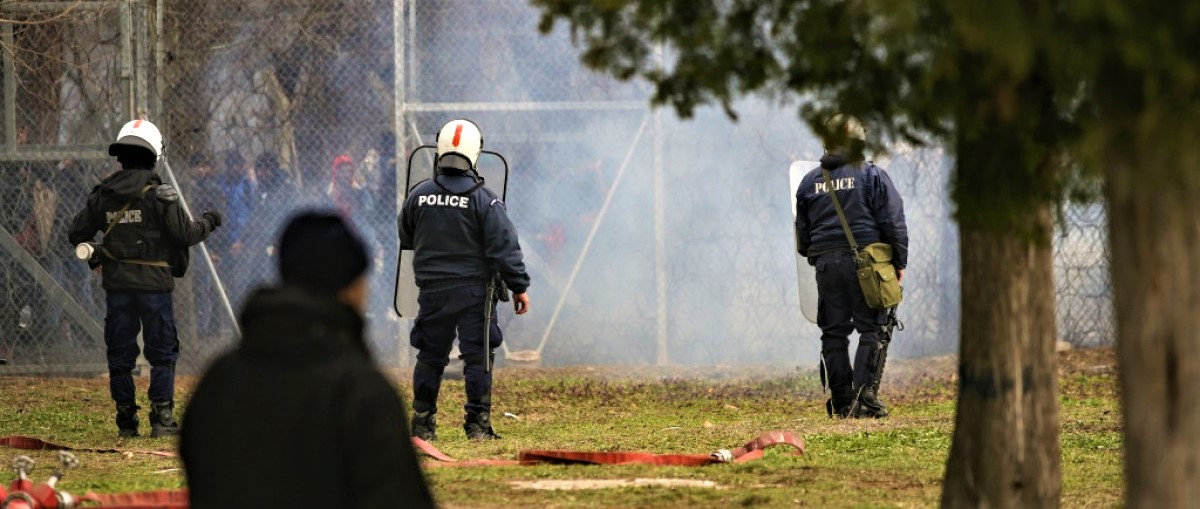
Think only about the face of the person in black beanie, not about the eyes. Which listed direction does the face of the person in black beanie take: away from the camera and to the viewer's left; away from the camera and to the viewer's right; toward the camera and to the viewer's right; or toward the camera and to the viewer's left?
away from the camera and to the viewer's right

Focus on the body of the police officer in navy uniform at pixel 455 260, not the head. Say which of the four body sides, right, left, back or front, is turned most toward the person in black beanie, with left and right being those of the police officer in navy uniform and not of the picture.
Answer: back

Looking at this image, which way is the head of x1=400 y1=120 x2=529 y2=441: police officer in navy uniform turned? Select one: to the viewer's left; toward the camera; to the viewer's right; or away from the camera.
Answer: away from the camera

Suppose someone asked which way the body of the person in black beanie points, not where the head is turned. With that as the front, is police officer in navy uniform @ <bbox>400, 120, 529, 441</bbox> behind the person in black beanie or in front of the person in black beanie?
in front

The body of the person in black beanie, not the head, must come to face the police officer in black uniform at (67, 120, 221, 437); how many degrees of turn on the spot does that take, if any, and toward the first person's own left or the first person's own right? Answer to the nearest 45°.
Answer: approximately 45° to the first person's own left

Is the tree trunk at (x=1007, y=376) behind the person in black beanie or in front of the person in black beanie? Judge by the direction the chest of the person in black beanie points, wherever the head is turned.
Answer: in front

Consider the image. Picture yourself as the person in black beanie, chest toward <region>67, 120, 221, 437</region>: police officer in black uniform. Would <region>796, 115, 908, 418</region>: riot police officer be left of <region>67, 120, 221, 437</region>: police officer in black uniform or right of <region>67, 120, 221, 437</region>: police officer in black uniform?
right

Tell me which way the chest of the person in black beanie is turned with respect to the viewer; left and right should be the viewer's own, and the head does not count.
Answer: facing away from the viewer and to the right of the viewer

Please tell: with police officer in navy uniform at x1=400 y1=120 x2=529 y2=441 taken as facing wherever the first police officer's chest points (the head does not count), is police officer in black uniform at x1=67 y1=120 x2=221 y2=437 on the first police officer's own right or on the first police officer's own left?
on the first police officer's own left

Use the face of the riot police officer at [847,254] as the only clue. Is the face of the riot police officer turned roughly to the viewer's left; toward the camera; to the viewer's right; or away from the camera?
away from the camera

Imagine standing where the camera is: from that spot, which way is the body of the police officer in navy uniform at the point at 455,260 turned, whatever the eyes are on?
away from the camera

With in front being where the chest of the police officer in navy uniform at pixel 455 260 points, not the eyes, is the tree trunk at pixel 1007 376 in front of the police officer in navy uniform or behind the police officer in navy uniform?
behind
